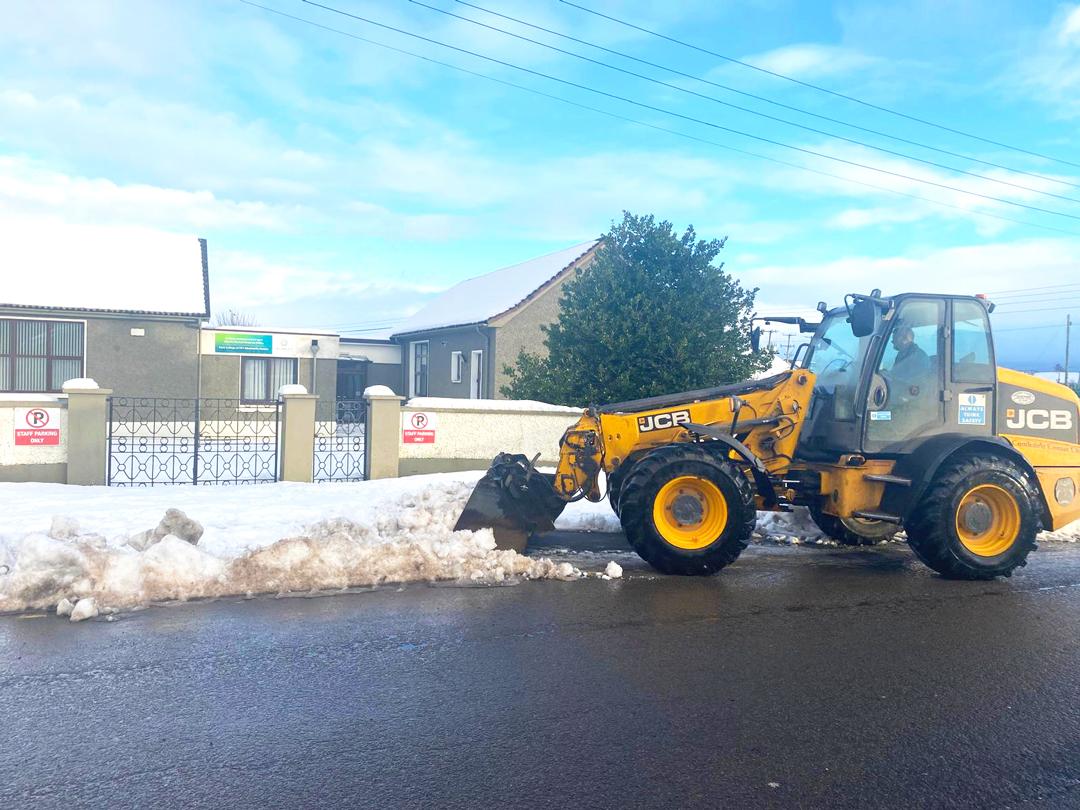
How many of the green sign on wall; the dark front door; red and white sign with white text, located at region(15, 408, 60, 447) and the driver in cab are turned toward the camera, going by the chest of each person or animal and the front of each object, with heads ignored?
3

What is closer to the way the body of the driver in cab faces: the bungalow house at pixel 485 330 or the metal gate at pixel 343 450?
the metal gate

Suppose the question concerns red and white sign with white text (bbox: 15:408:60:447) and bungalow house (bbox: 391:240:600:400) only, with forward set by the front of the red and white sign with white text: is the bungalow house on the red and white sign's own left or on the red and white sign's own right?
on the red and white sign's own left

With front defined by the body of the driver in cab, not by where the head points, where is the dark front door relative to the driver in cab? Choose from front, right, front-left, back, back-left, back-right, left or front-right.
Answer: front-right

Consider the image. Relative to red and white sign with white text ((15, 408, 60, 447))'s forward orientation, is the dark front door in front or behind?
behind

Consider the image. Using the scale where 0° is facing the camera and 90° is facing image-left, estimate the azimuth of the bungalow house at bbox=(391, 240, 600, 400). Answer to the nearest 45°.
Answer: approximately 45°

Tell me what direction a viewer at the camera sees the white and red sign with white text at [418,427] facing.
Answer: facing the viewer

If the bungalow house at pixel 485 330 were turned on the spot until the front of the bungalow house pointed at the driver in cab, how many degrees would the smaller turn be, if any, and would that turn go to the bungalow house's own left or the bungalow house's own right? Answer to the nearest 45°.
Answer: approximately 45° to the bungalow house's own left

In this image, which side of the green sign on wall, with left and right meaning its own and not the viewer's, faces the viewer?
front

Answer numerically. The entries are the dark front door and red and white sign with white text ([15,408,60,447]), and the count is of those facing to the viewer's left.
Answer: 0

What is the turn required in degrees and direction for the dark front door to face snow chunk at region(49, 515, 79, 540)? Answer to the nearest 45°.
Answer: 0° — it already faces it

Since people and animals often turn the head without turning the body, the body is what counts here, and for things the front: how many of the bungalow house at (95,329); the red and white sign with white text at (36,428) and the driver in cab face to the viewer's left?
1

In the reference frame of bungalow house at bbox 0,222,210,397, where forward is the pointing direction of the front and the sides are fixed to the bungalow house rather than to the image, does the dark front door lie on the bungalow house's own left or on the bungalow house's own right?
on the bungalow house's own left

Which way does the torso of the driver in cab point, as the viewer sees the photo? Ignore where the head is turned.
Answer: to the viewer's left

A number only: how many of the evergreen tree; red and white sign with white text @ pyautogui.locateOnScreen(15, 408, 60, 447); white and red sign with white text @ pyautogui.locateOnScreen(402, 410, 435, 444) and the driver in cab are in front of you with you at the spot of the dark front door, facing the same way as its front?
4

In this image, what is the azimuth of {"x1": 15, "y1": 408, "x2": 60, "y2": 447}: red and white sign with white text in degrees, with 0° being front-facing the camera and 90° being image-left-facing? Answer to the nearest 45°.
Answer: approximately 0°
